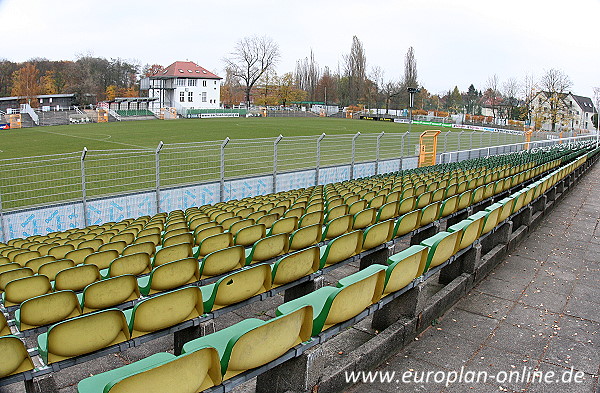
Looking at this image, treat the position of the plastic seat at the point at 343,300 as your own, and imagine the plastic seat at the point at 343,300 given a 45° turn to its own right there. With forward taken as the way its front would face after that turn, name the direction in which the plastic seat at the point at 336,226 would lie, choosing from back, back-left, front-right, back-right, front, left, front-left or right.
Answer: front

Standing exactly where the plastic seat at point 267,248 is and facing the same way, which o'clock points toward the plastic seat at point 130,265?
the plastic seat at point 130,265 is roughly at 10 o'clock from the plastic seat at point 267,248.

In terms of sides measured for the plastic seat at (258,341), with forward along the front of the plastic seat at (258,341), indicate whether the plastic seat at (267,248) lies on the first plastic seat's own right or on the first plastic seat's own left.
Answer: on the first plastic seat's own right

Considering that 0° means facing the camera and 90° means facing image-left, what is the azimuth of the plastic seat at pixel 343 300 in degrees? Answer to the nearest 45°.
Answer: approximately 135°

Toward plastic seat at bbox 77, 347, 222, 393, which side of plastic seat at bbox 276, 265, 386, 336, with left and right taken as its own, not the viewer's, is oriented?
left

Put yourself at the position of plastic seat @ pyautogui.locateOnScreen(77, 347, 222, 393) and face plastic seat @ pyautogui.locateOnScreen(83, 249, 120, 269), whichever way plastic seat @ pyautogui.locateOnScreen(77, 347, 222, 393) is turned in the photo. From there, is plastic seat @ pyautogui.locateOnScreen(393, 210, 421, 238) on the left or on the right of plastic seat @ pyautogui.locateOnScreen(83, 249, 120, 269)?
right

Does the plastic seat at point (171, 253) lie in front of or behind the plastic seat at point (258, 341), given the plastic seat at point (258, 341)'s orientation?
in front

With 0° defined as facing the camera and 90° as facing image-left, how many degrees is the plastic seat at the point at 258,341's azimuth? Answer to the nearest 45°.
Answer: approximately 135°

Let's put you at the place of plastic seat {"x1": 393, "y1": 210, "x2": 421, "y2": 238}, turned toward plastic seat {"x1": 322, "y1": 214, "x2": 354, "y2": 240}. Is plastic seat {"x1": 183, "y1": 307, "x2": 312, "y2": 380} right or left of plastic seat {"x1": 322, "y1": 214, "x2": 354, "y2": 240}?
left

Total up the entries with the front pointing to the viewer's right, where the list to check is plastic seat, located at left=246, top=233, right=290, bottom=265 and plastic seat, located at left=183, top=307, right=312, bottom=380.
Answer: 0

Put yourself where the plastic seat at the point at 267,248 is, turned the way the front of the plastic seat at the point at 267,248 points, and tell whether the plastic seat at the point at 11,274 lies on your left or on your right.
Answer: on your left

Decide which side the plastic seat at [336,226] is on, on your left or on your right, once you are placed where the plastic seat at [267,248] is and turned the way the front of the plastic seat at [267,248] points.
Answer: on your right
